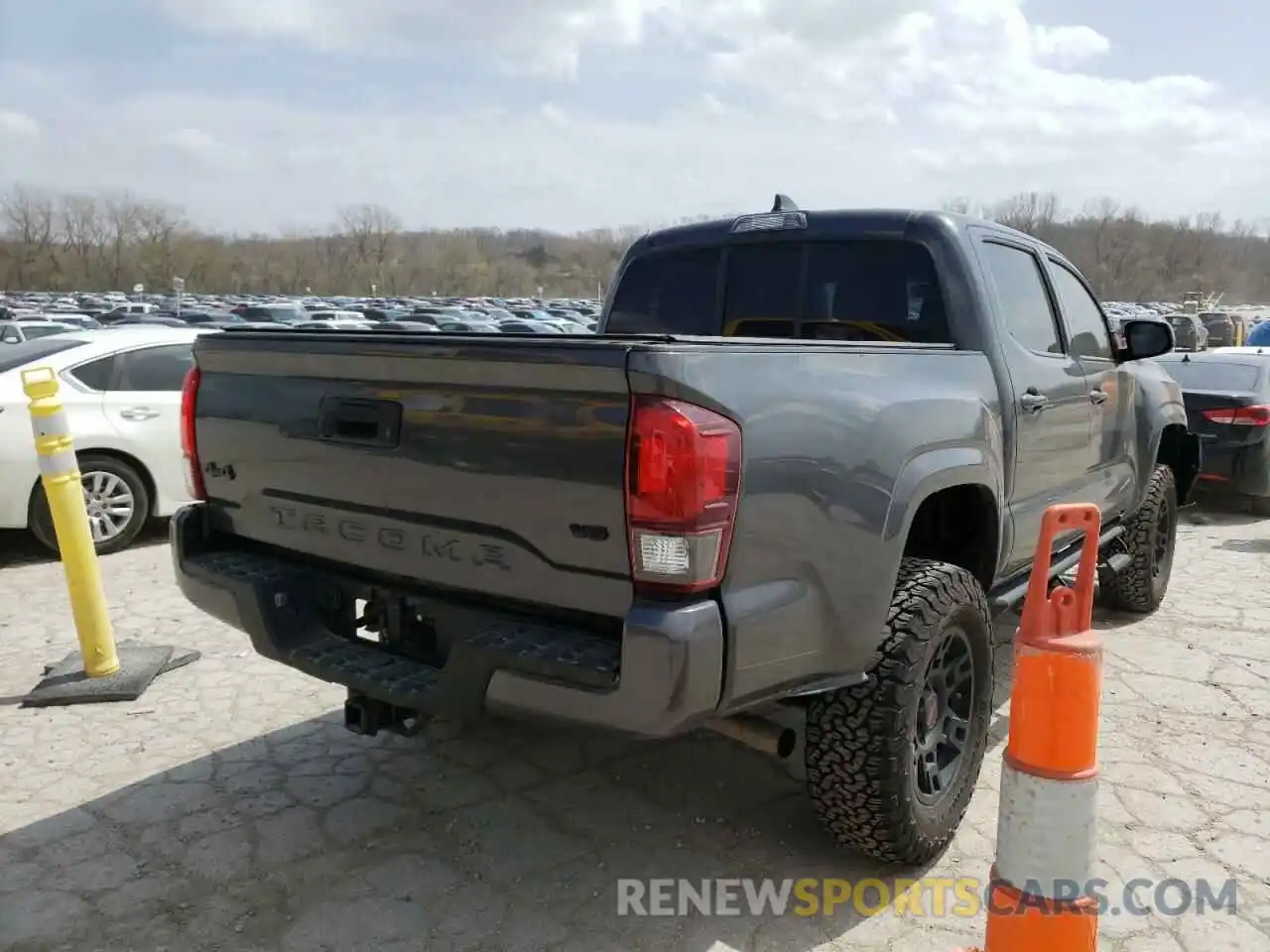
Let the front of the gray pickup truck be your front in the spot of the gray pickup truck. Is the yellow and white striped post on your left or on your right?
on your left

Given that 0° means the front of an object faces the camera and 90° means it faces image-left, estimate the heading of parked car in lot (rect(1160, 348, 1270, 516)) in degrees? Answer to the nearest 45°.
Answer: approximately 225°

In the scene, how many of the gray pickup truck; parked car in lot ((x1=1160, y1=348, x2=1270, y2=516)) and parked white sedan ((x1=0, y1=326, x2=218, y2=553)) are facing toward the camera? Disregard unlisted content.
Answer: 0

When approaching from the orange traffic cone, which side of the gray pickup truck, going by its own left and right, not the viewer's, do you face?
right

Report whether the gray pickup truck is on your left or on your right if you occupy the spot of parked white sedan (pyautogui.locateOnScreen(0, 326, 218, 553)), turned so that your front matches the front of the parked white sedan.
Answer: on your right

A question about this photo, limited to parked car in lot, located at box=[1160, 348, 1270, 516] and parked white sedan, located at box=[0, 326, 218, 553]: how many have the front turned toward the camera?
0

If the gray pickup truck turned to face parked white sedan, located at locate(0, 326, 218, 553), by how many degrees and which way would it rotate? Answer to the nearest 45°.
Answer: approximately 90° to its left

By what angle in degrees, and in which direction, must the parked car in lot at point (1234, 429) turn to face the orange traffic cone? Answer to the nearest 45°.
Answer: approximately 135° to its right

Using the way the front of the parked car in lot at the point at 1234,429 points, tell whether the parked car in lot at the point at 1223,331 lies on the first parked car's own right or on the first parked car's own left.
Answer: on the first parked car's own left

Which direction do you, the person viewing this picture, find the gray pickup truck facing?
facing away from the viewer and to the right of the viewer
